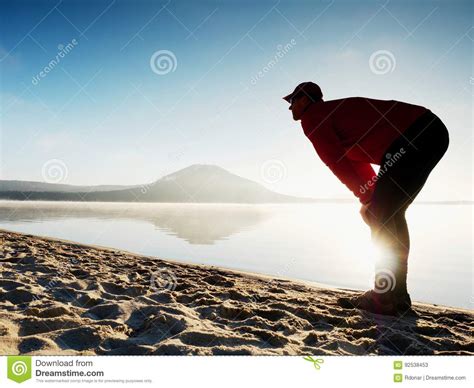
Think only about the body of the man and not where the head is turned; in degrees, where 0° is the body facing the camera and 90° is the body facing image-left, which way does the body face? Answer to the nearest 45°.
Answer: approximately 90°

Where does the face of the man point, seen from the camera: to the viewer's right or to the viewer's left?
to the viewer's left
